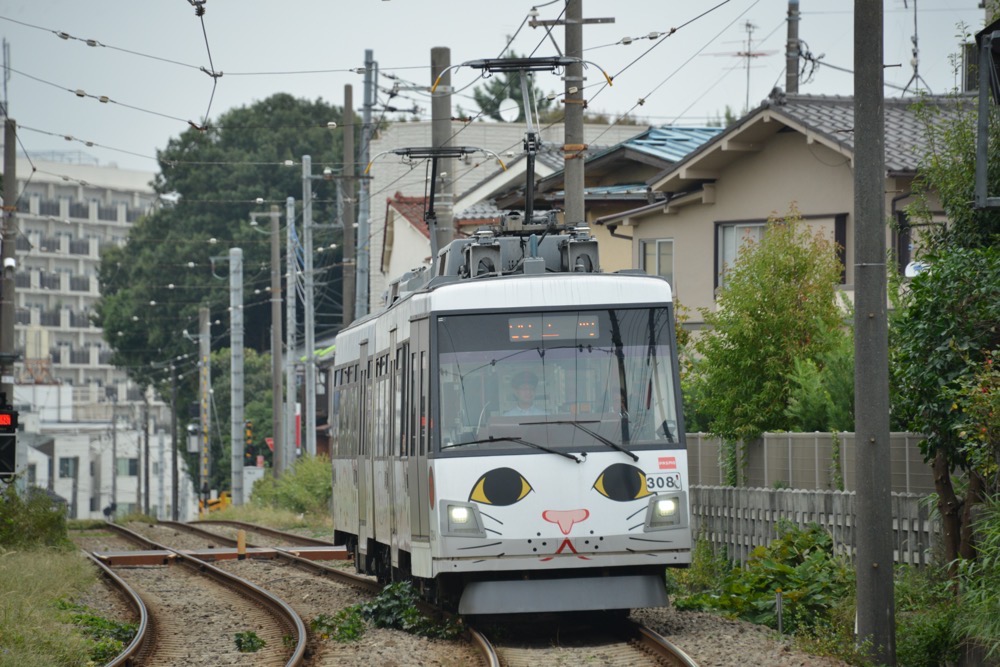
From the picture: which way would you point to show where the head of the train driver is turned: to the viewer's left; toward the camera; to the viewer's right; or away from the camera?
toward the camera

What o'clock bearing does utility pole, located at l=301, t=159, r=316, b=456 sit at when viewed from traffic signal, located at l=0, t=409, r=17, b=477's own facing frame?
The utility pole is roughly at 7 o'clock from the traffic signal.

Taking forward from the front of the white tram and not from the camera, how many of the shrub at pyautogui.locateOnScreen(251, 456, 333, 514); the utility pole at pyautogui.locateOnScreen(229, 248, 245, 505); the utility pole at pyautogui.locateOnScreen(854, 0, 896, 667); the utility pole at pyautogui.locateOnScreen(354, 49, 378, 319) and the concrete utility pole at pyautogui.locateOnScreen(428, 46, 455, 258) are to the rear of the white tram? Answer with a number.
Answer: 4

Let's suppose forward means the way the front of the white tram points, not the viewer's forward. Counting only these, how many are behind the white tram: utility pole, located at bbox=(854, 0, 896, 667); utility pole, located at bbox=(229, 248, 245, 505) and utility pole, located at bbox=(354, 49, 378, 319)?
2

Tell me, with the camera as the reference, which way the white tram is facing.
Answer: facing the viewer

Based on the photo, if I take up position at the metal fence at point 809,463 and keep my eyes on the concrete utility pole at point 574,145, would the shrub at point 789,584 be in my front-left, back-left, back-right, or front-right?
back-left

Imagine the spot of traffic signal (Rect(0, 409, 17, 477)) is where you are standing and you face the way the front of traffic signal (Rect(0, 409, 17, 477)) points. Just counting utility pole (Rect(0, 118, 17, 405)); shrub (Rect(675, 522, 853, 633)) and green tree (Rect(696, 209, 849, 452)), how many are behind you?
1

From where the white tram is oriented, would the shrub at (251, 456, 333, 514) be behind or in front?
behind

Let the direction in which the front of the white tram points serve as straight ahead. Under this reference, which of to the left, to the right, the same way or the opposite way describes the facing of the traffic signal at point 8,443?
the same way

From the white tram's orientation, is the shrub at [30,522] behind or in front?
behind

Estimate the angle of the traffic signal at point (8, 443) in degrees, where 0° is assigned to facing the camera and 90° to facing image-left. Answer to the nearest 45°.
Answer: approximately 0°

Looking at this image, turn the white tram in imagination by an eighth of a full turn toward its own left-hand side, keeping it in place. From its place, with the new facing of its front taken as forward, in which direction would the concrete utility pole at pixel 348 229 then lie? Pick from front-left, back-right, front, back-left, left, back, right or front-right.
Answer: back-left

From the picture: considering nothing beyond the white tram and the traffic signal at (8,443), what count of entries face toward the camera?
2

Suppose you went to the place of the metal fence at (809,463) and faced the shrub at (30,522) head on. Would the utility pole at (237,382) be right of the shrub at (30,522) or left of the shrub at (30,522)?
right
